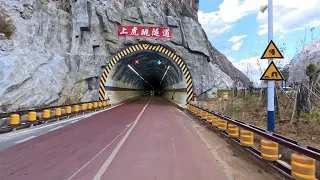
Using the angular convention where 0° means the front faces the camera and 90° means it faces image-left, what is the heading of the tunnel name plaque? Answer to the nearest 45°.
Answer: approximately 0°

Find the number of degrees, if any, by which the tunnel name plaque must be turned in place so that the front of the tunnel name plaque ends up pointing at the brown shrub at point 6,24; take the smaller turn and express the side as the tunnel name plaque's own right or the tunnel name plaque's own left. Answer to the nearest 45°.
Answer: approximately 45° to the tunnel name plaque's own right

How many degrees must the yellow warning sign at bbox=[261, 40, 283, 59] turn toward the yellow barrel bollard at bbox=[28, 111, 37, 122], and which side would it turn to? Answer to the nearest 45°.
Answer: approximately 90° to its right

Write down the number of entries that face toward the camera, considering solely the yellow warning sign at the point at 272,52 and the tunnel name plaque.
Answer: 2

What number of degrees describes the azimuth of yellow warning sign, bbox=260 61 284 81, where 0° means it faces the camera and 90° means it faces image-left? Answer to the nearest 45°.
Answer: approximately 0°

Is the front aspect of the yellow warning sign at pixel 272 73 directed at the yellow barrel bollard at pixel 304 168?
yes

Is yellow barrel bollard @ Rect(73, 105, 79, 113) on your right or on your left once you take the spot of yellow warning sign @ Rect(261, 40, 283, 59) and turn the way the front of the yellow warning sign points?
on your right

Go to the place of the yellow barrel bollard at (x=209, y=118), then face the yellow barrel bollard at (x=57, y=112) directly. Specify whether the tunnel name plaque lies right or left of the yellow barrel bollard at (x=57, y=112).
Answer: right

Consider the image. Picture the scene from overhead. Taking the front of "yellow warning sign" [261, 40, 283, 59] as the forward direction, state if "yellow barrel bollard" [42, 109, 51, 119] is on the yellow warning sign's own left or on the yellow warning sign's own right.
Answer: on the yellow warning sign's own right

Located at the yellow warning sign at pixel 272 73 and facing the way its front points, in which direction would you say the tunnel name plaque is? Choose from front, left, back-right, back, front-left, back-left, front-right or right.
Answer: back-right
